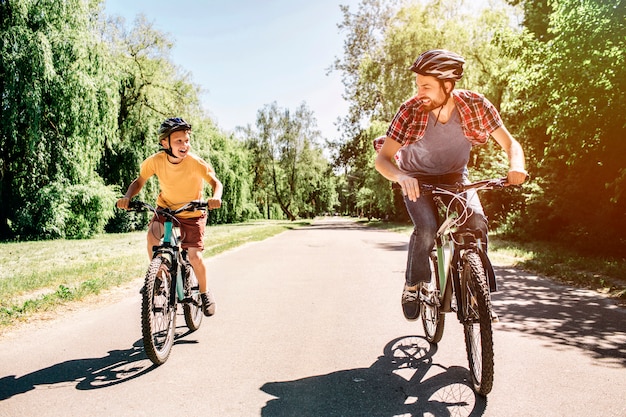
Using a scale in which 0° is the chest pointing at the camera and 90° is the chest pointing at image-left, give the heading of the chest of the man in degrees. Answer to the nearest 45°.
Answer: approximately 0°

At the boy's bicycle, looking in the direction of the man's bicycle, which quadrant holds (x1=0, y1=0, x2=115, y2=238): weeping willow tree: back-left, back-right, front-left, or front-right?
back-left

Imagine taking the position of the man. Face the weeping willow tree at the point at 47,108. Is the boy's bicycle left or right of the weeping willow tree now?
left

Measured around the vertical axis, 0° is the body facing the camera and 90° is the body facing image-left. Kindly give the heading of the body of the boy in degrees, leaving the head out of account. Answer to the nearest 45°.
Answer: approximately 0°

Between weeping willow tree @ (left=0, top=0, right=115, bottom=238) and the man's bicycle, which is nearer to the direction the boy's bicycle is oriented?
the man's bicycle

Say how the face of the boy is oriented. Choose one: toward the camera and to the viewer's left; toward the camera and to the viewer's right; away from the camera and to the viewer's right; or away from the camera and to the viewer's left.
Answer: toward the camera and to the viewer's right

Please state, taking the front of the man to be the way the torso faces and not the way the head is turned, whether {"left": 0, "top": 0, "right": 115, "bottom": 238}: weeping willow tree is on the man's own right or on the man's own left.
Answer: on the man's own right

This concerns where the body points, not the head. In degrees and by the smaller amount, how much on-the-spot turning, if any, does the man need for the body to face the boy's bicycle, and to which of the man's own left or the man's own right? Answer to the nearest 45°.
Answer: approximately 90° to the man's own right

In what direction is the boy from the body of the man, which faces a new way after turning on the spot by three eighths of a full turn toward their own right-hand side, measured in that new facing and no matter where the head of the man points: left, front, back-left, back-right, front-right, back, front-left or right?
front-left
